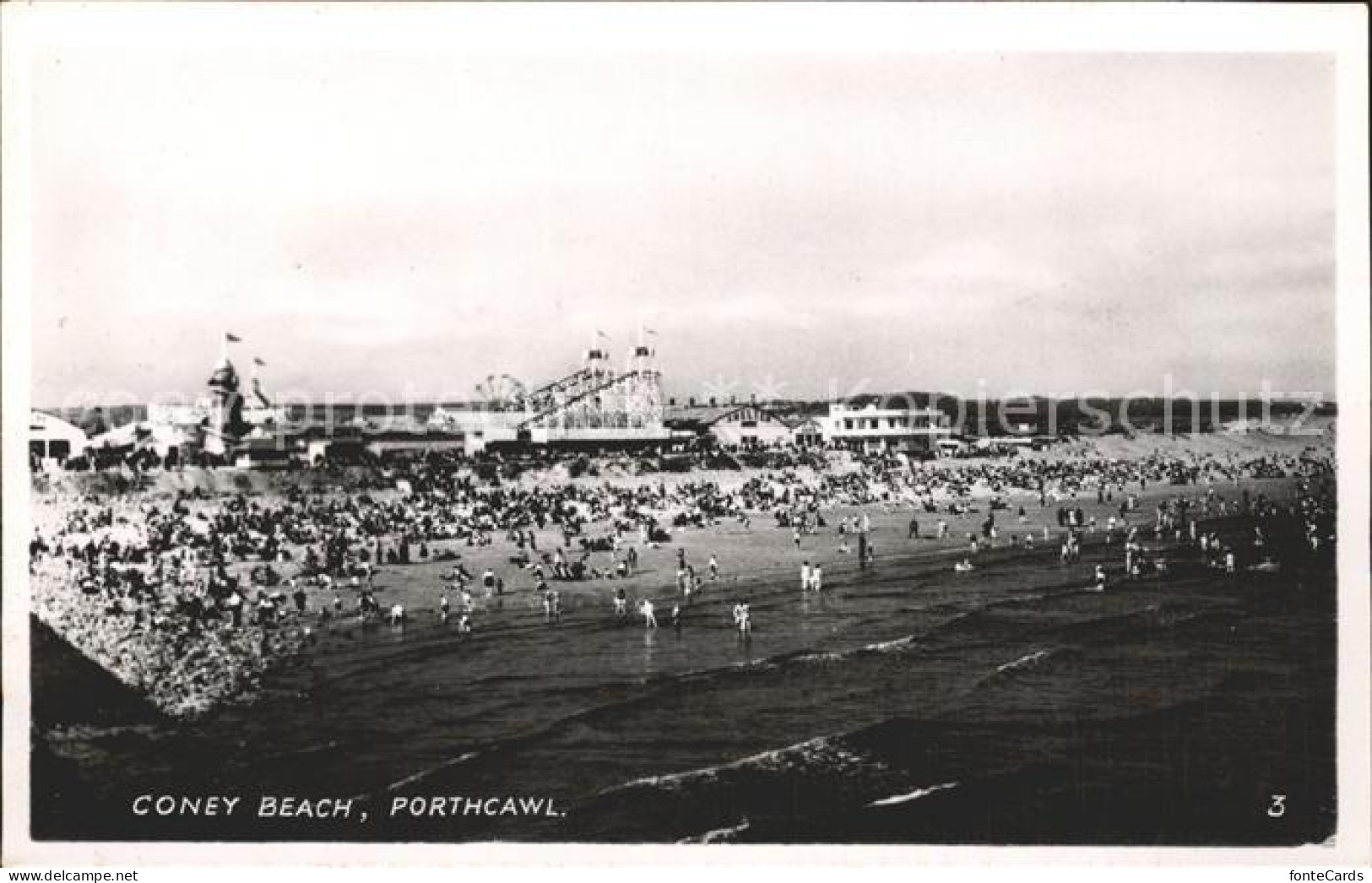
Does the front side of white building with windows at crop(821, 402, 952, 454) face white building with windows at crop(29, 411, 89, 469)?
no

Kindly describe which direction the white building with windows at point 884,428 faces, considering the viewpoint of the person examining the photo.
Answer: facing the viewer

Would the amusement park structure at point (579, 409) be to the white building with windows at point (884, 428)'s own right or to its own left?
on its right
